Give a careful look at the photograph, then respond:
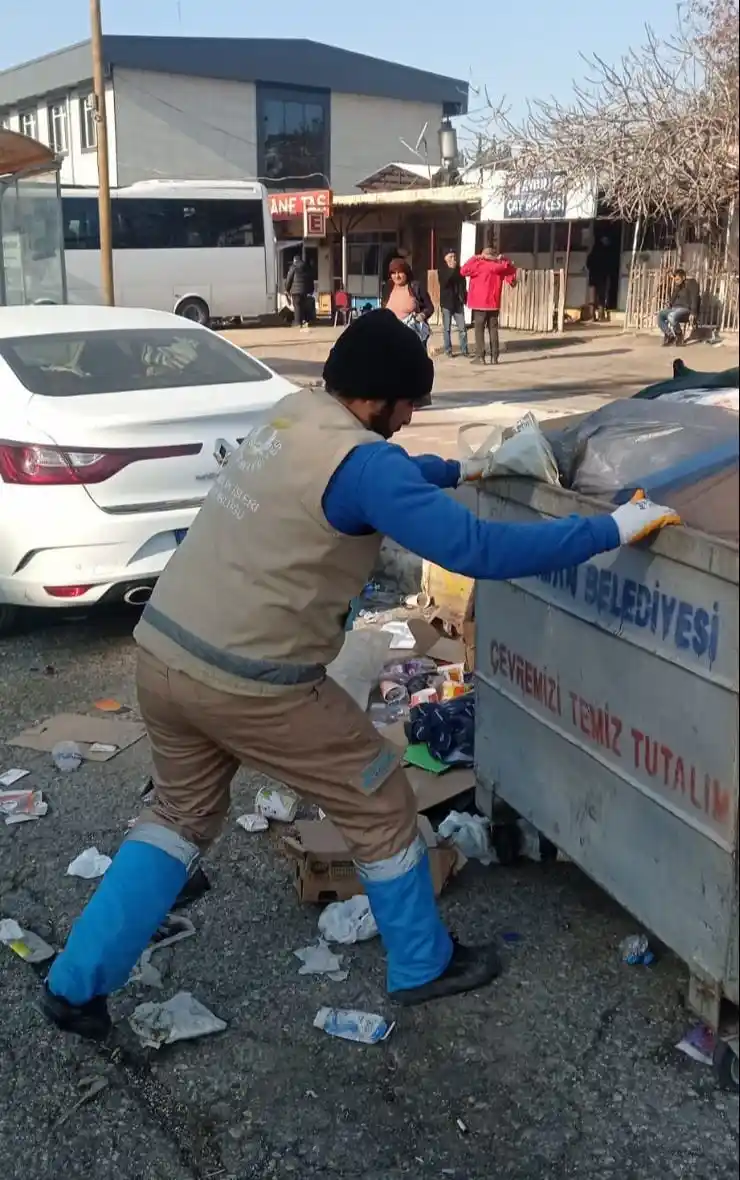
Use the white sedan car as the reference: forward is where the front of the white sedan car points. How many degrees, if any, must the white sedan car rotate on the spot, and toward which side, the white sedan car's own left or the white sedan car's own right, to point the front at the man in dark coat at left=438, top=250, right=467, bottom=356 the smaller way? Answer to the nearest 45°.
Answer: approximately 45° to the white sedan car's own right

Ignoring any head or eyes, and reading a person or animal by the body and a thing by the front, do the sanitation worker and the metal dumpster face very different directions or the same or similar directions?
very different directions

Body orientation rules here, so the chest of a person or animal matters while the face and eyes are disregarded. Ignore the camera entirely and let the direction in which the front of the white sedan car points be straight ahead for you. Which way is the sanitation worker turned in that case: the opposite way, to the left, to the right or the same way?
to the right

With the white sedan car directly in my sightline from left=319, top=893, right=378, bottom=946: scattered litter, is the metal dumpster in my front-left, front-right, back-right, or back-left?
back-right

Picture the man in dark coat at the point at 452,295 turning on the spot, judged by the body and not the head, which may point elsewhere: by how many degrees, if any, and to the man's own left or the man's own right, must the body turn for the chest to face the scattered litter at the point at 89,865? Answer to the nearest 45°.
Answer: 0° — they already face it

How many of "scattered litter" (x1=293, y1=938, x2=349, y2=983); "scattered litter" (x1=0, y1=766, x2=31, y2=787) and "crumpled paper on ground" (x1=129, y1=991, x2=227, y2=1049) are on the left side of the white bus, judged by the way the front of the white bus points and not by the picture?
3

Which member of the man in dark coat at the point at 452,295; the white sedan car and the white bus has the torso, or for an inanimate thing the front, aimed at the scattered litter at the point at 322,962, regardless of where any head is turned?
the man in dark coat

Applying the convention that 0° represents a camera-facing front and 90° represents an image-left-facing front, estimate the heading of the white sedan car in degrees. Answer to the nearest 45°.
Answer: approximately 135°

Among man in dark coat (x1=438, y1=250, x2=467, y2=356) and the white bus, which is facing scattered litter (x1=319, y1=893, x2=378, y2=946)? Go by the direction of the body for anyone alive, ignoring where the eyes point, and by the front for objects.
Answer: the man in dark coat

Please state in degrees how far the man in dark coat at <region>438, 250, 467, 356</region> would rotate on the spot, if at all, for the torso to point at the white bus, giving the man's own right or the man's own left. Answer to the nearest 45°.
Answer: approximately 135° to the man's own right

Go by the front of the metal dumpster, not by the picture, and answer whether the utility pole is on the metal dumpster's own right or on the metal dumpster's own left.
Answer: on the metal dumpster's own right

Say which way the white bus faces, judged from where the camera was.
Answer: facing to the left of the viewer

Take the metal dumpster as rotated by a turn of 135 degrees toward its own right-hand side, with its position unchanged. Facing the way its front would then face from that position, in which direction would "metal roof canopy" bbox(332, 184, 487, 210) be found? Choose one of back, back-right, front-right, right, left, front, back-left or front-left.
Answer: front

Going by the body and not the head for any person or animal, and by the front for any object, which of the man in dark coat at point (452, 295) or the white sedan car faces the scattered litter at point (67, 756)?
the man in dark coat
